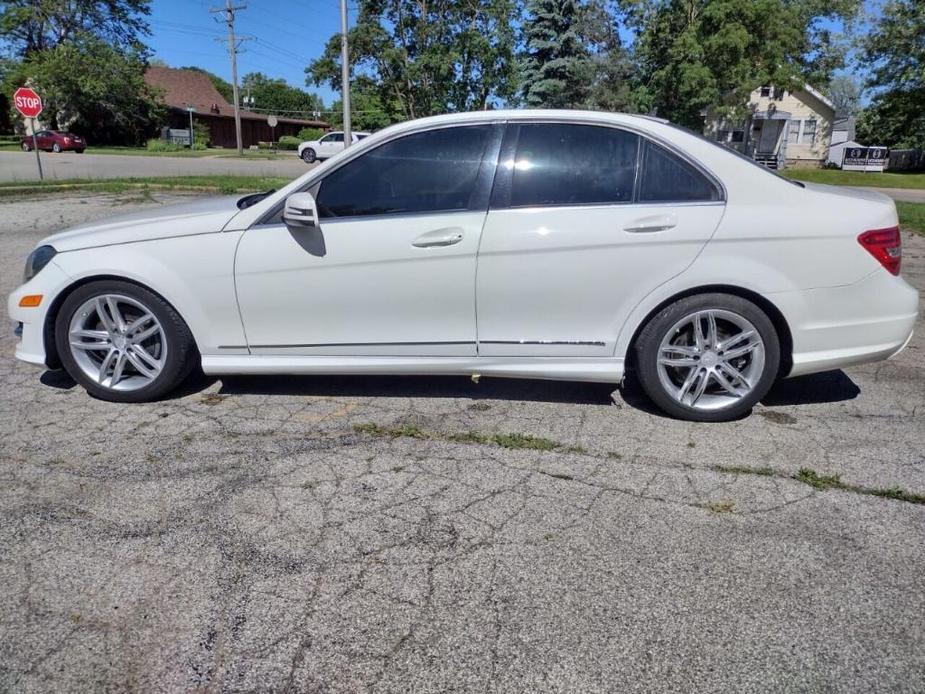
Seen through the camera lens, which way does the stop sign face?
facing the viewer

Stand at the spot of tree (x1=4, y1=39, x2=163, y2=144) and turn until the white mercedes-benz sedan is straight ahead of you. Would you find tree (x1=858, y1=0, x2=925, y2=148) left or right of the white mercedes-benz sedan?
left

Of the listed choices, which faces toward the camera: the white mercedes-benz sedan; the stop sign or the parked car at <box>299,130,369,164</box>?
the stop sign

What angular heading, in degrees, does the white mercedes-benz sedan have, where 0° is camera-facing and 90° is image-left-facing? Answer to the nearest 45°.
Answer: approximately 90°

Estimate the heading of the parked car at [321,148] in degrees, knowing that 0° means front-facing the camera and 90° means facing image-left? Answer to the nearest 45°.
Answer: approximately 90°

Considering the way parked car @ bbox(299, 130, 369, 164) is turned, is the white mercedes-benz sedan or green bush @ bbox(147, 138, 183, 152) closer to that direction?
the green bush

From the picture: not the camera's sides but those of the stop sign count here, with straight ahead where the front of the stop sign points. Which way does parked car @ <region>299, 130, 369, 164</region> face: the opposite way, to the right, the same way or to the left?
to the right

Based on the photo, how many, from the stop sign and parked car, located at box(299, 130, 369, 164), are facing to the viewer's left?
1

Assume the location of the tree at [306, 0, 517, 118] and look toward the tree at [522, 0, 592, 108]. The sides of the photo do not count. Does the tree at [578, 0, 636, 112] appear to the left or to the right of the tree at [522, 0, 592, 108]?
left

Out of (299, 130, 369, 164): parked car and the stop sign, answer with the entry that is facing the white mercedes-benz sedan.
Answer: the stop sign

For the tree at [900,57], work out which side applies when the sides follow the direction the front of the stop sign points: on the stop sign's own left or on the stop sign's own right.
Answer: on the stop sign's own left

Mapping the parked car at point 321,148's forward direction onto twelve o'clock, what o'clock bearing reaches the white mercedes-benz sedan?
The white mercedes-benz sedan is roughly at 9 o'clock from the parked car.

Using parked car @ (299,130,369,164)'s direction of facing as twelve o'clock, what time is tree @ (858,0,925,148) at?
The tree is roughly at 6 o'clock from the parked car.

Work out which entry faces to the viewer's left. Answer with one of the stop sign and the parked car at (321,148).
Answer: the parked car

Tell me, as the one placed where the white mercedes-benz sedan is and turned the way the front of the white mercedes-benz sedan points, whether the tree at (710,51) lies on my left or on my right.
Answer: on my right

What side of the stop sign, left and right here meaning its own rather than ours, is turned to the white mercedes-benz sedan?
front
